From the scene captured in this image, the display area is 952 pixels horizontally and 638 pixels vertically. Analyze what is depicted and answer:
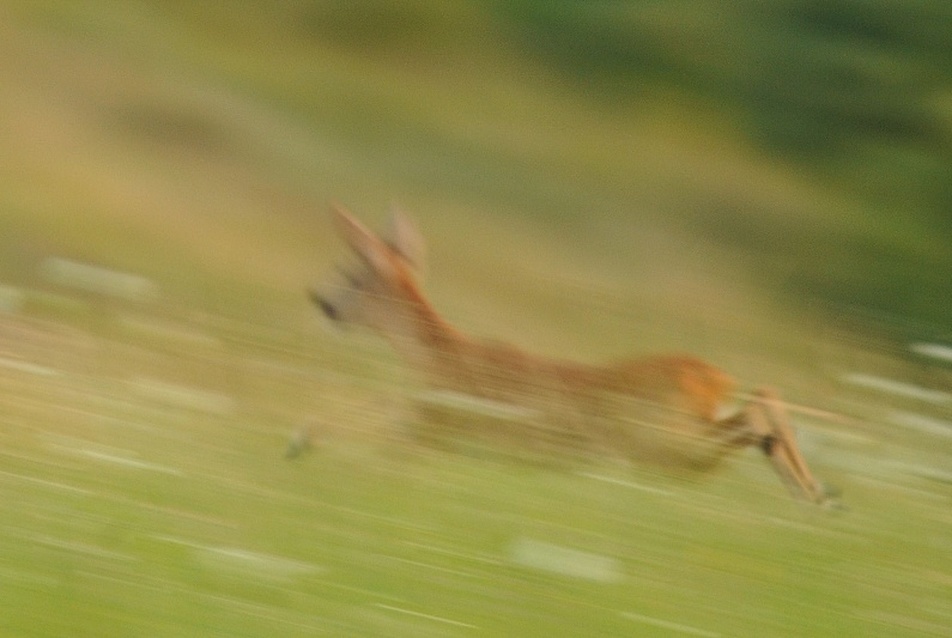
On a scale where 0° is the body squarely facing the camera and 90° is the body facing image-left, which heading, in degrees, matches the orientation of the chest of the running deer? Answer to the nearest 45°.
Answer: approximately 90°
